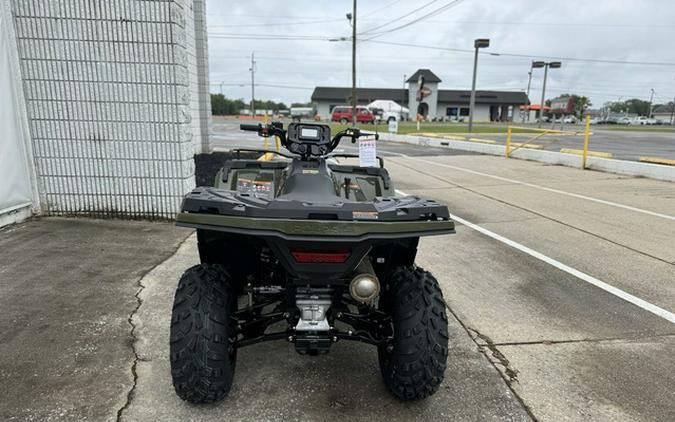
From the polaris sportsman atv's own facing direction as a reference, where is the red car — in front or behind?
in front

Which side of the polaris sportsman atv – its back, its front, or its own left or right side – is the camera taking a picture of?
back
